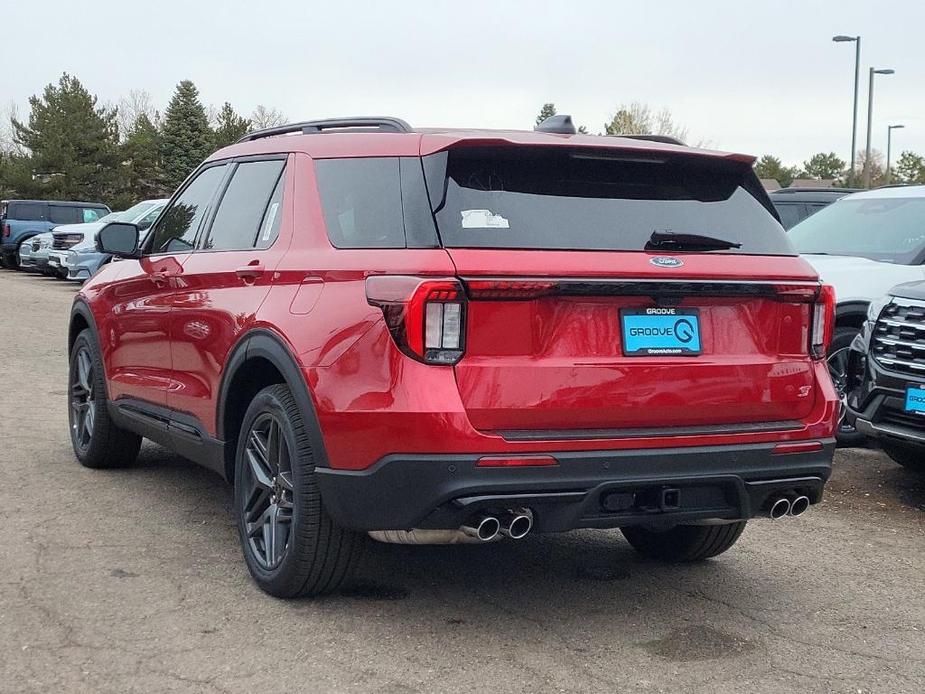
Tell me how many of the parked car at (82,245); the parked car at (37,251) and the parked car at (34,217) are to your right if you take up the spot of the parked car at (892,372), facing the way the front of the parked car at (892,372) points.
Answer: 3

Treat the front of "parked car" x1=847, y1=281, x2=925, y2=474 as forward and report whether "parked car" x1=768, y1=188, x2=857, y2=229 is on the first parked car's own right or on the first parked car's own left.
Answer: on the first parked car's own right

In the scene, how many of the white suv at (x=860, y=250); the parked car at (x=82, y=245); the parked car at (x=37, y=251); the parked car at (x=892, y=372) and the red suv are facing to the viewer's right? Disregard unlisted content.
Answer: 0

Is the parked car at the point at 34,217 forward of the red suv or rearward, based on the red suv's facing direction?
forward

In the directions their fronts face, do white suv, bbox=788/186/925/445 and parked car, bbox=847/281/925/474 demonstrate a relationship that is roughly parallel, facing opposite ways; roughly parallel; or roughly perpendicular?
roughly parallel

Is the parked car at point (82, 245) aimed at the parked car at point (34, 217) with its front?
no

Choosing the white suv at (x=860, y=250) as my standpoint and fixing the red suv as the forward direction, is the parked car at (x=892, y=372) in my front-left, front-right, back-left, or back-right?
front-left

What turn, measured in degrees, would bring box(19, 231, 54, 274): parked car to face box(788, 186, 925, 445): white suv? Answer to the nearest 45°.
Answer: approximately 45° to its left

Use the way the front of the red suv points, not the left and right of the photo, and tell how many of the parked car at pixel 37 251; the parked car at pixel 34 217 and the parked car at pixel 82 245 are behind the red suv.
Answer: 0

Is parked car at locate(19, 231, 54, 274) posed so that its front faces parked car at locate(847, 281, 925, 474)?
no

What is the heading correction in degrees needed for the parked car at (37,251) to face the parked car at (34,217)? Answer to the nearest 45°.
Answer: approximately 135° to its right

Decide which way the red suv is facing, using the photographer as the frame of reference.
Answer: facing away from the viewer and to the left of the viewer

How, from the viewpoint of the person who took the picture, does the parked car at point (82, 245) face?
facing the viewer and to the left of the viewer

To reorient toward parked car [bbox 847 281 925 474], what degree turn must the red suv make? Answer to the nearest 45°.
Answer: approximately 90° to its right

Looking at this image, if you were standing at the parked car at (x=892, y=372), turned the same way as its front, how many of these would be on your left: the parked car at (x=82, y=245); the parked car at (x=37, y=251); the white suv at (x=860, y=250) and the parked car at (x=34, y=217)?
0

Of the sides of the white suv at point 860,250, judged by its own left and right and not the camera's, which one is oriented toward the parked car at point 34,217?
right
